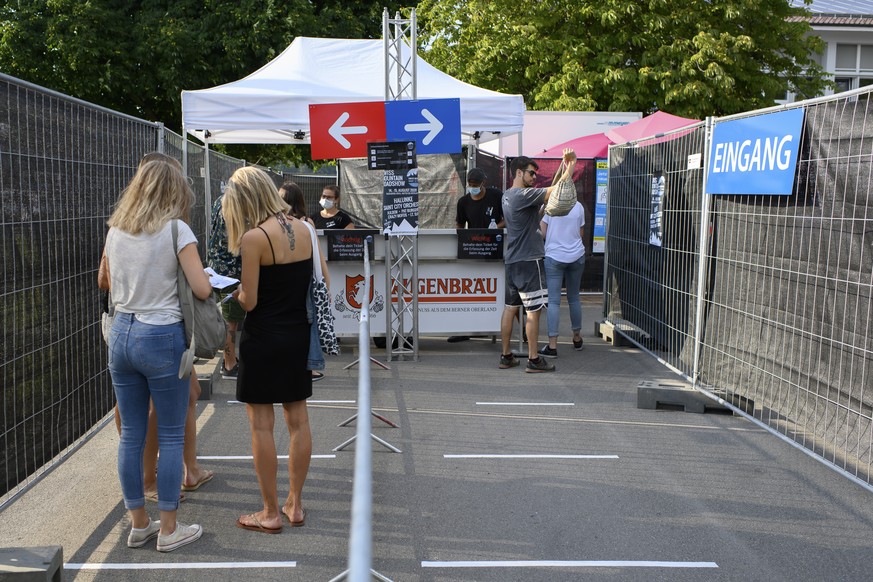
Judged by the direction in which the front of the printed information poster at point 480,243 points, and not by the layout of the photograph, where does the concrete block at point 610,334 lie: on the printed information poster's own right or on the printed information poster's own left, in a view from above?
on the printed information poster's own left

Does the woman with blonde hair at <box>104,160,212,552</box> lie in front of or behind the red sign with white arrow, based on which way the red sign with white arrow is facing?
in front

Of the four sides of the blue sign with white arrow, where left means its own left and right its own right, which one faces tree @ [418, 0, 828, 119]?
back

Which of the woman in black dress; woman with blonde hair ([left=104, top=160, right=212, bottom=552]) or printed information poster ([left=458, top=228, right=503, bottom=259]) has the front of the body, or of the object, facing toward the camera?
the printed information poster

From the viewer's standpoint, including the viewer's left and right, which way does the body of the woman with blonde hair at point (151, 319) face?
facing away from the viewer and to the right of the viewer

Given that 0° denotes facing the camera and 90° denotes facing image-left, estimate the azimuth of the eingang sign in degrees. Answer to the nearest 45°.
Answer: approximately 45°

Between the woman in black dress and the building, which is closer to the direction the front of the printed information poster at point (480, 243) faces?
the woman in black dress

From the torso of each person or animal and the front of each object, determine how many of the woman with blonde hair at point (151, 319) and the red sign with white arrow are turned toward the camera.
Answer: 1

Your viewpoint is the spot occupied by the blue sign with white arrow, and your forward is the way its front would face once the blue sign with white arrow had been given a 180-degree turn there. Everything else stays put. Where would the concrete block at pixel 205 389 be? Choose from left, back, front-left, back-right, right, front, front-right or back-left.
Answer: back-left

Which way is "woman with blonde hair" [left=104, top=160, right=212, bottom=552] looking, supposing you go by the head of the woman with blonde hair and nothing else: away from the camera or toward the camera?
away from the camera

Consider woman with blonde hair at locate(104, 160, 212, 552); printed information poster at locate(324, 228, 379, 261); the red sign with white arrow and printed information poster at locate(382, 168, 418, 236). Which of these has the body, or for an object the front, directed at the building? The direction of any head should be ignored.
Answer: the woman with blonde hair
